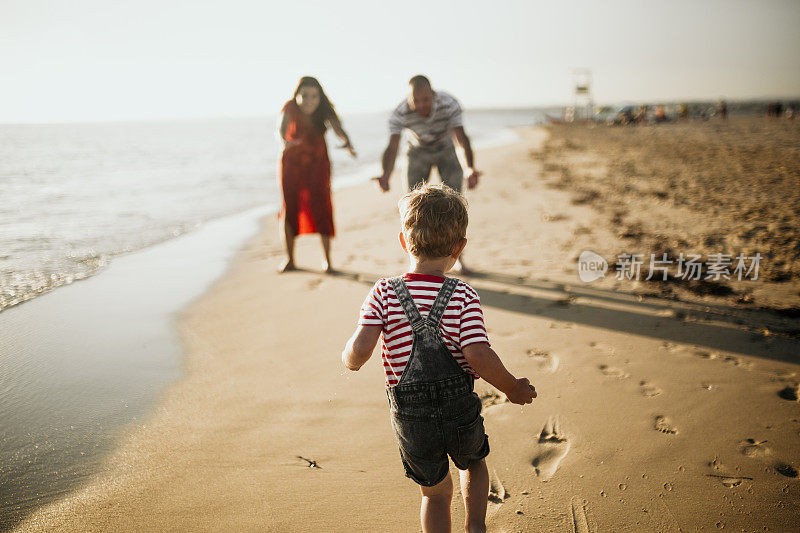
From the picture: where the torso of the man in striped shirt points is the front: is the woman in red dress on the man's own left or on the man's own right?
on the man's own right

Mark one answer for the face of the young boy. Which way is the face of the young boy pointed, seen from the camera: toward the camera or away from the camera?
away from the camera

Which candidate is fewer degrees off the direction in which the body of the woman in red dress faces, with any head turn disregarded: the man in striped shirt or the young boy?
the young boy

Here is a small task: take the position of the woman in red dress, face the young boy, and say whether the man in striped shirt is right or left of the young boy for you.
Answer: left

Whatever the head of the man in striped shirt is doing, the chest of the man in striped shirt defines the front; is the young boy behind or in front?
in front

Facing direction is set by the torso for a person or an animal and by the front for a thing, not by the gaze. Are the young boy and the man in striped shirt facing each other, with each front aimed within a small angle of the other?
yes

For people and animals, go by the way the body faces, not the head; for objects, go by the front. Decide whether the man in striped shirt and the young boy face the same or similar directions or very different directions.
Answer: very different directions

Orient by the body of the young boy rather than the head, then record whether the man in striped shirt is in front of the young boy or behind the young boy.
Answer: in front

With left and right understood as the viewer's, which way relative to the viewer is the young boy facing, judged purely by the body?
facing away from the viewer

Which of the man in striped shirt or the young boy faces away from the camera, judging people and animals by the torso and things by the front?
the young boy
